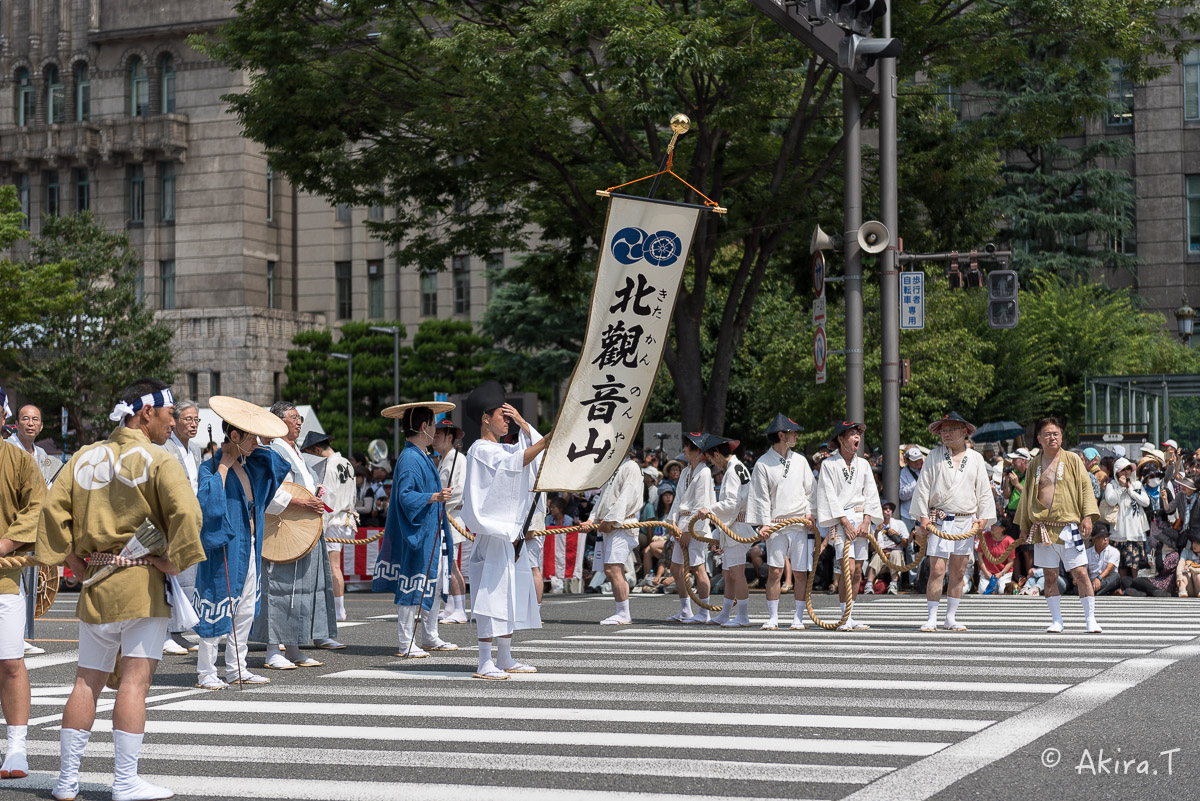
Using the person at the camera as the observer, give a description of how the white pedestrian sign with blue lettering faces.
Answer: facing the viewer

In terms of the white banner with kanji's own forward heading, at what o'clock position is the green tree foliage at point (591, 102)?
The green tree foliage is roughly at 6 o'clock from the white banner with kanji.

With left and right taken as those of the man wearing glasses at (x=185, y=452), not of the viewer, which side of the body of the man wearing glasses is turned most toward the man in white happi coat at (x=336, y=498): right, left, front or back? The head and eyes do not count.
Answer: left

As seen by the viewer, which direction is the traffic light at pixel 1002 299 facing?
toward the camera

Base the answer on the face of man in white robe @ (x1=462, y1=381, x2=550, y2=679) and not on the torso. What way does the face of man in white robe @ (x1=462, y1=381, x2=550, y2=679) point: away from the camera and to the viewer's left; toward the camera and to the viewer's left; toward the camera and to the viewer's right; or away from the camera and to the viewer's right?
toward the camera and to the viewer's right

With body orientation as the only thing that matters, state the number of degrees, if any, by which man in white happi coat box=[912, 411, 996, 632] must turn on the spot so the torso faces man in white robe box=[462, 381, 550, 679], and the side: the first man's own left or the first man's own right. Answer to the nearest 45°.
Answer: approximately 45° to the first man's own right

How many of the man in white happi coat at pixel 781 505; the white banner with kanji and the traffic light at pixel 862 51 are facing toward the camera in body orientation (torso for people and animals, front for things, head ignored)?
2

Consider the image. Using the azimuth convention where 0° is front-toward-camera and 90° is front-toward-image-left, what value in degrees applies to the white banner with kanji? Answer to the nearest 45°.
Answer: approximately 0°

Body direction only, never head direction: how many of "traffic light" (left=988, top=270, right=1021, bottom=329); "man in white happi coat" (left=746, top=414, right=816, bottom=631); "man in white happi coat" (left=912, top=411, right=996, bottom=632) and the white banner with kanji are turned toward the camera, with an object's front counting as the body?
4
